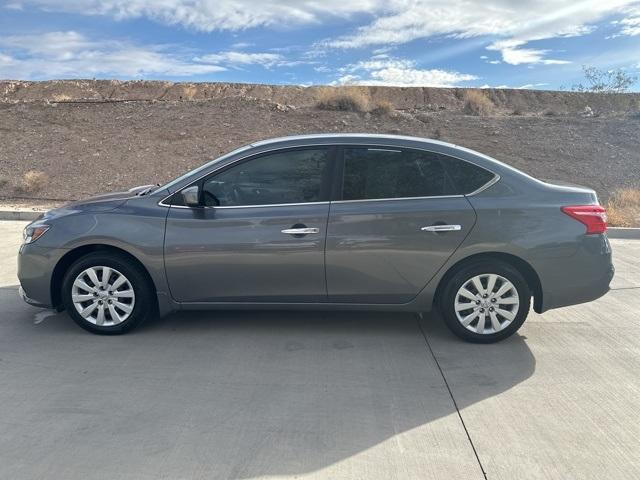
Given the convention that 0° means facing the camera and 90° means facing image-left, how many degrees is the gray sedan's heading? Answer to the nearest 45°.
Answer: approximately 90°

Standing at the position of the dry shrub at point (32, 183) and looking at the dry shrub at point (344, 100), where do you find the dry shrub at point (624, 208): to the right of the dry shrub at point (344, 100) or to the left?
right

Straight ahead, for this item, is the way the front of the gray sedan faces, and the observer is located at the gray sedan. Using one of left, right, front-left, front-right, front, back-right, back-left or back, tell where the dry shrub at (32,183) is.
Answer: front-right

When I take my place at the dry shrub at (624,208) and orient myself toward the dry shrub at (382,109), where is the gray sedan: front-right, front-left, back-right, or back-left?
back-left

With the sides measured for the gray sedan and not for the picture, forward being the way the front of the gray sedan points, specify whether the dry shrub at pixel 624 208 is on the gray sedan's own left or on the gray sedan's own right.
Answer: on the gray sedan's own right

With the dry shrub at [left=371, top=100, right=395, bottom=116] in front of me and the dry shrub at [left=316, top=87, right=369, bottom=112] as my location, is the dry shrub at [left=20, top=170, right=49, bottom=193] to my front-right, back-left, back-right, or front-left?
back-right

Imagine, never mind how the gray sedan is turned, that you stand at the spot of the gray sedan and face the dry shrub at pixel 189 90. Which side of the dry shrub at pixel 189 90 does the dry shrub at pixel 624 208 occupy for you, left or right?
right

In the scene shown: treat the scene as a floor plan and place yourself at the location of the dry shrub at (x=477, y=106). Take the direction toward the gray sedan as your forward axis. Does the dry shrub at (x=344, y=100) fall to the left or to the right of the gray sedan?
right

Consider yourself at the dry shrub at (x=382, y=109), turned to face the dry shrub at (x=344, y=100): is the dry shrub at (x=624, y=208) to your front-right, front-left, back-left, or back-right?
back-left

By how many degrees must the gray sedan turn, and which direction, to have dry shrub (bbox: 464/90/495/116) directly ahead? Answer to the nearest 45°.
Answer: approximately 90° to its right

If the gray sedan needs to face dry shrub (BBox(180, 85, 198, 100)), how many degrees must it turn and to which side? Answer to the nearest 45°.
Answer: approximately 90° to its right
